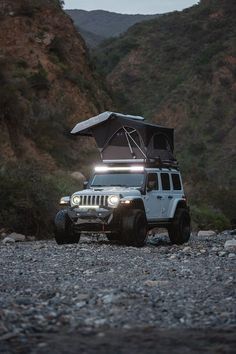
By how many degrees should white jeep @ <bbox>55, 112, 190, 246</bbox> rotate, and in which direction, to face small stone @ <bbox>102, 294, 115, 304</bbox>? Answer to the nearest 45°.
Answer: approximately 45° to its left

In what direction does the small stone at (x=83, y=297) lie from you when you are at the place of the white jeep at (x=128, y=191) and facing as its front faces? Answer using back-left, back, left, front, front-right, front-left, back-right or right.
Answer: front-left

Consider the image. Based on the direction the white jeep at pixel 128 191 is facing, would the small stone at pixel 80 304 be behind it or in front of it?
in front

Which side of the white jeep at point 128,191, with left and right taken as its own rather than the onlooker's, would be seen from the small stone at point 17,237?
right

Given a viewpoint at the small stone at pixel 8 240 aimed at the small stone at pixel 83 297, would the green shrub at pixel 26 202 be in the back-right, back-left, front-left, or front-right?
back-left

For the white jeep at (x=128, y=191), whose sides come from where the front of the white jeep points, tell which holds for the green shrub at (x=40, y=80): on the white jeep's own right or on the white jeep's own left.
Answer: on the white jeep's own right

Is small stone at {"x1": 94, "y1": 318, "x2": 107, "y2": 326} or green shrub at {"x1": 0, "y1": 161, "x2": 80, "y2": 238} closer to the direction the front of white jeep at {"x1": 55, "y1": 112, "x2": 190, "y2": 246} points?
the small stone

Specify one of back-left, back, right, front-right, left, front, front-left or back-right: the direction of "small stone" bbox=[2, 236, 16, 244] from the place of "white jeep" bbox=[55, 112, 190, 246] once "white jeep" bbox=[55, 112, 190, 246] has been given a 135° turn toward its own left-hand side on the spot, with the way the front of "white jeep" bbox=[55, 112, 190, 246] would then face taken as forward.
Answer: back

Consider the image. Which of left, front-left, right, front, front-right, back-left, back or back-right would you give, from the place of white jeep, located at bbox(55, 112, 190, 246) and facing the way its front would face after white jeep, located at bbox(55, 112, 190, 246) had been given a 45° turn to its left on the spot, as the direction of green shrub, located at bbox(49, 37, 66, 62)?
back

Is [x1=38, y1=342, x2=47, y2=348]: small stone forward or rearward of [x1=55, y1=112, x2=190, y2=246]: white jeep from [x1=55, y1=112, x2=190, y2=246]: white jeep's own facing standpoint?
forward

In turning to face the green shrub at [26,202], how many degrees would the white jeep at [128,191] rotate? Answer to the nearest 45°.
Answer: approximately 90° to its right

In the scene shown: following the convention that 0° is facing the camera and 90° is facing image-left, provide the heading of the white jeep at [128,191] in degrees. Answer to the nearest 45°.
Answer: approximately 45°

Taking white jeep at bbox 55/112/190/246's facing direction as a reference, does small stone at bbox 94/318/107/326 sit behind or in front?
in front

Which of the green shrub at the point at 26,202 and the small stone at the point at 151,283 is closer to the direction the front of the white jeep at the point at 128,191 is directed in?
the small stone
